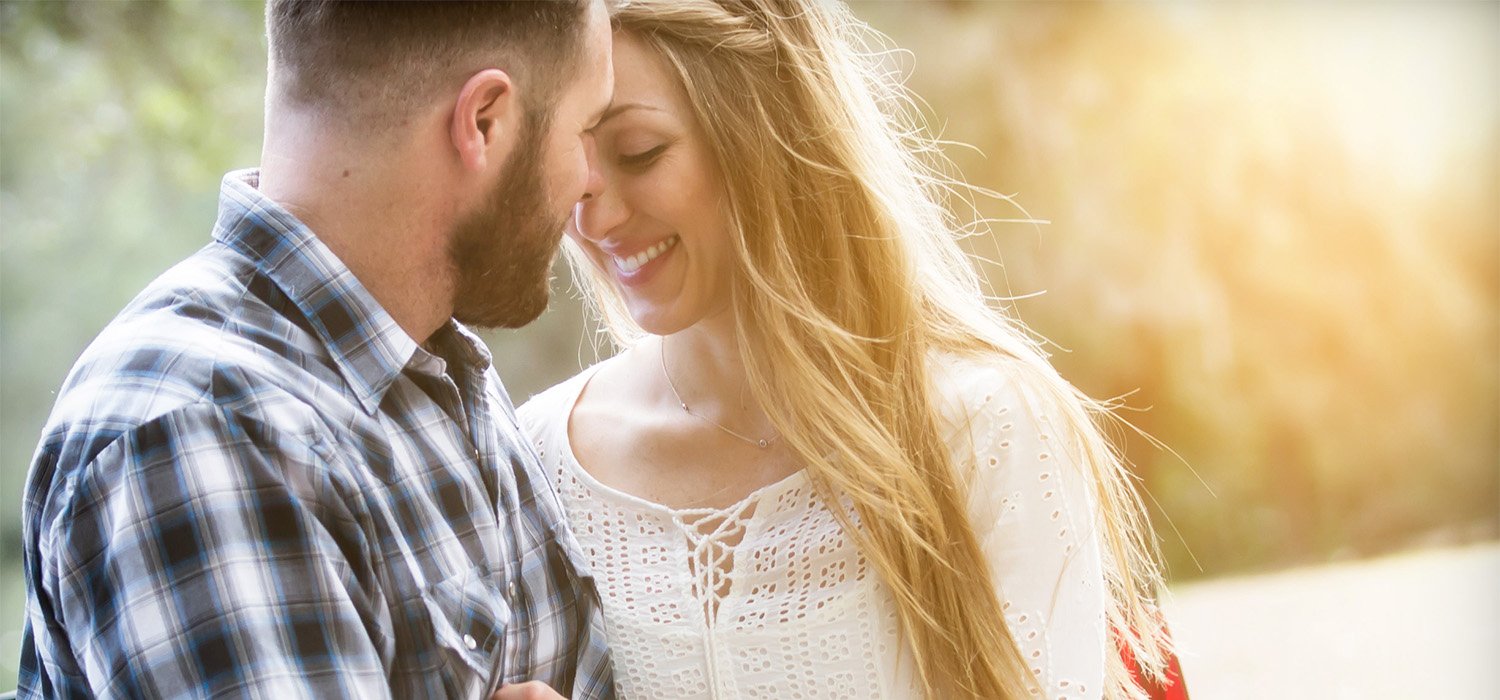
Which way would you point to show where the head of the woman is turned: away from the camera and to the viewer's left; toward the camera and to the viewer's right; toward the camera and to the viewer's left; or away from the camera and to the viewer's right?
toward the camera and to the viewer's left

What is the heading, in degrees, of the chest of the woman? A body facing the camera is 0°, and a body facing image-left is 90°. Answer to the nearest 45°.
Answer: approximately 45°

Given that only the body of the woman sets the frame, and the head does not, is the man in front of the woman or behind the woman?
in front
